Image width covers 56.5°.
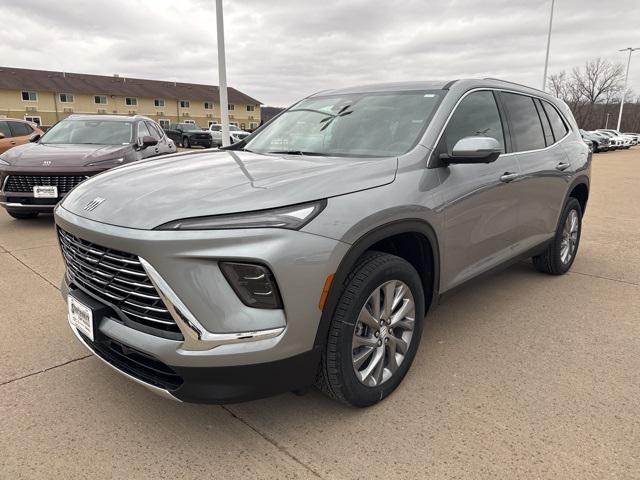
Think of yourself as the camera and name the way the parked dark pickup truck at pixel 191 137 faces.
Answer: facing the viewer and to the right of the viewer

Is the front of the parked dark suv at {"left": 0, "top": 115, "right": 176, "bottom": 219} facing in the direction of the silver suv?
no

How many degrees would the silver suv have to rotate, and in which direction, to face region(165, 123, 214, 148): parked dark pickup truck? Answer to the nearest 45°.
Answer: approximately 135° to its right

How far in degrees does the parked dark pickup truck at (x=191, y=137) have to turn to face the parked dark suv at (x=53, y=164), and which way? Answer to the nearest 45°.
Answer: approximately 45° to its right

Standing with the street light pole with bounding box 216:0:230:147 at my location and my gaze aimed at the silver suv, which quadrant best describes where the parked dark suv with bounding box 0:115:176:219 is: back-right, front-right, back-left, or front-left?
front-right

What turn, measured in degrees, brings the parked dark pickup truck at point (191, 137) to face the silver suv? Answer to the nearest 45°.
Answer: approximately 45° to its right

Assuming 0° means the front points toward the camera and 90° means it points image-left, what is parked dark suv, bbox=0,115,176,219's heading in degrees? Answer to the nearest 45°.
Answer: approximately 45°

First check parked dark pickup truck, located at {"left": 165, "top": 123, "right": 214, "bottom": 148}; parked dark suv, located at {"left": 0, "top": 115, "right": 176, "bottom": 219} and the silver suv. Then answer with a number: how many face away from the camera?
0

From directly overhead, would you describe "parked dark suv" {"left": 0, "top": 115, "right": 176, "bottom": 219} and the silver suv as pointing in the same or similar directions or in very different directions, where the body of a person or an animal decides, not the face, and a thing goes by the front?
same or similar directions

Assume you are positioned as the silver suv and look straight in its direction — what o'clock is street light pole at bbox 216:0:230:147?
The street light pole is roughly at 4 o'clock from the silver suv.

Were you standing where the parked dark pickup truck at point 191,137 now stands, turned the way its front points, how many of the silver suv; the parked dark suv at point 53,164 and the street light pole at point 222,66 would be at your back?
0

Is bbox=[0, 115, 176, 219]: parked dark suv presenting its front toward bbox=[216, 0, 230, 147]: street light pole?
no

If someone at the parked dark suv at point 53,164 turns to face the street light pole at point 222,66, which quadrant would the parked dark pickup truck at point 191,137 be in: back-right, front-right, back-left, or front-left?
front-left

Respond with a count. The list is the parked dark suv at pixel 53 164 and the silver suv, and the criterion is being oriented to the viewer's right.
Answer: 0
